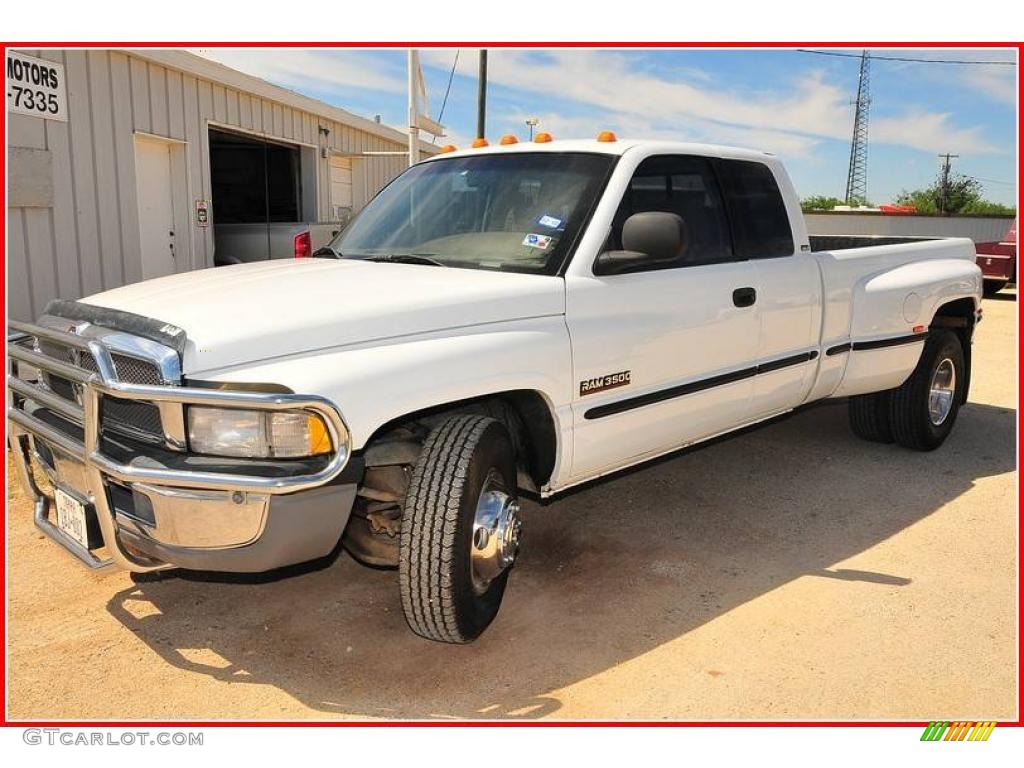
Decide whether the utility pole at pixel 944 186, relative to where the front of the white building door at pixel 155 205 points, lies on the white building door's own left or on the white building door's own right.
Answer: on the white building door's own left

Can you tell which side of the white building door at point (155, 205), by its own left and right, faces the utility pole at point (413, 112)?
left

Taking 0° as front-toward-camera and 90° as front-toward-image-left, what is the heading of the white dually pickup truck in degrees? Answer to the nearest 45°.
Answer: approximately 45°

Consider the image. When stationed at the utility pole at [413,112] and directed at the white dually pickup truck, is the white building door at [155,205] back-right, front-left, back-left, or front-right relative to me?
front-right

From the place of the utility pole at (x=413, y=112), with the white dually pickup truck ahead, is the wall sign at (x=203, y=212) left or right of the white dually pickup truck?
right

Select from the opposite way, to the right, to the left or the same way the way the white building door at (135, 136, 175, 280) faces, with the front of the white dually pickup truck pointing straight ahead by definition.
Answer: to the left

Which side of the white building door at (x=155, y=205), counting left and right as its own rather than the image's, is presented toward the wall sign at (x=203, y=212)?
left

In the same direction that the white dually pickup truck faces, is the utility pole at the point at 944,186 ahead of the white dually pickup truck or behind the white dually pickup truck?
behind

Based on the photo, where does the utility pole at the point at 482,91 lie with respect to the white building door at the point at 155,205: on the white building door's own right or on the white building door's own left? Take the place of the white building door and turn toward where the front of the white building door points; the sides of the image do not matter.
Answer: on the white building door's own left

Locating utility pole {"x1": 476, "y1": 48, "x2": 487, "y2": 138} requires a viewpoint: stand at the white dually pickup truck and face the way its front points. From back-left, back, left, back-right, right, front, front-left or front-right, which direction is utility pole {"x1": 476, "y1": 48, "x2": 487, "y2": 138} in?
back-right

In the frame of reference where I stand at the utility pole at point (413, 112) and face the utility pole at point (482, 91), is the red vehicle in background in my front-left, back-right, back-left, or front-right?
front-right

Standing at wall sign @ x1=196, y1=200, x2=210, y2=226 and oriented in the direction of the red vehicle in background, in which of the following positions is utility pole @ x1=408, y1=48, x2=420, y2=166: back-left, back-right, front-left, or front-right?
front-left

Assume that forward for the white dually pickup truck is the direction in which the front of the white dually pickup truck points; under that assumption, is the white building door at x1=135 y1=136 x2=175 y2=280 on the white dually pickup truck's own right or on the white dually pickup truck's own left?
on the white dually pickup truck's own right

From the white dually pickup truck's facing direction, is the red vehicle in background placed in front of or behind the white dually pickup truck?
behind

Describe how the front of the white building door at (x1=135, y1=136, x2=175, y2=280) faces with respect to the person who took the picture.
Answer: facing the viewer and to the right of the viewer
